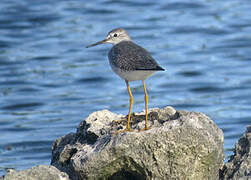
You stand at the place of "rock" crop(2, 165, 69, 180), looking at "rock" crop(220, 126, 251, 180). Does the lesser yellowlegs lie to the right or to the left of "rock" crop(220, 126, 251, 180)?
left

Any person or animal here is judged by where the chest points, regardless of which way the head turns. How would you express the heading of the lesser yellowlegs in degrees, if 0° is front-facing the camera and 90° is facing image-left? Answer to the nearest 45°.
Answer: approximately 90°

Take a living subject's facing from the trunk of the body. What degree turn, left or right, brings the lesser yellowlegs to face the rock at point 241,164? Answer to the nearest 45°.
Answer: approximately 135° to its left

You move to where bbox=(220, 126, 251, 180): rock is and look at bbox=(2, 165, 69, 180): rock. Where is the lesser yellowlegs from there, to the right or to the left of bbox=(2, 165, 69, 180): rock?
right

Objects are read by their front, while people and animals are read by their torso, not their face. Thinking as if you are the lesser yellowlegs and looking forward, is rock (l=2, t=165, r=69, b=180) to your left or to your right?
on your left
